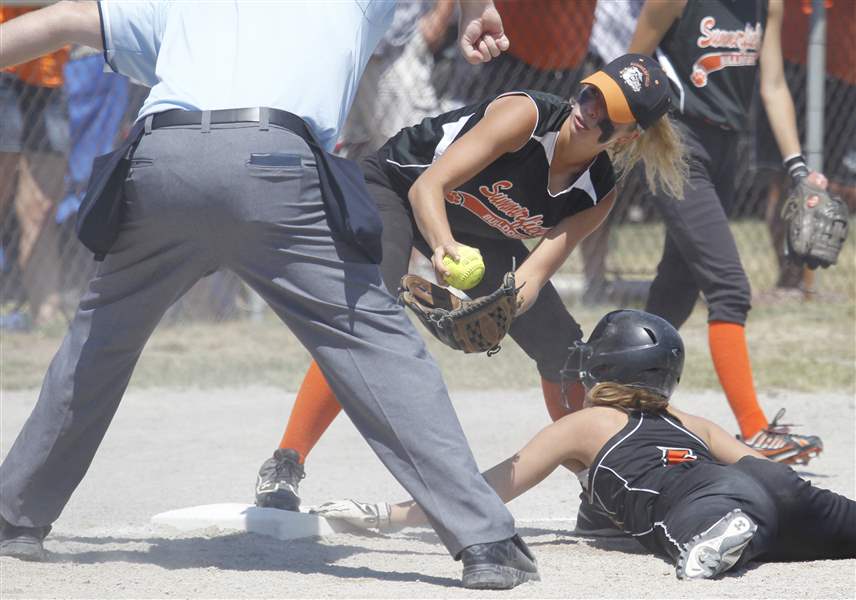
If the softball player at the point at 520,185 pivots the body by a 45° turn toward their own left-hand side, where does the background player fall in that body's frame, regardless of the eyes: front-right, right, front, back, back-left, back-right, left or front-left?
left

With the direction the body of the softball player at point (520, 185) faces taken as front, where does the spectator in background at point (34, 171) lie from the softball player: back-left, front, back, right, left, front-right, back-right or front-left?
back-right

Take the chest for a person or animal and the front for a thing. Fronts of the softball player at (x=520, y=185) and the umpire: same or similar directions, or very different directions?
very different directions

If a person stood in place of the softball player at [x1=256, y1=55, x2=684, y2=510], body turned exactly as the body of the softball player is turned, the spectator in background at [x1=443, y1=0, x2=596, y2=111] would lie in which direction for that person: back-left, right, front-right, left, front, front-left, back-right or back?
back

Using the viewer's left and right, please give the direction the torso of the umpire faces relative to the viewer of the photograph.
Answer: facing away from the viewer

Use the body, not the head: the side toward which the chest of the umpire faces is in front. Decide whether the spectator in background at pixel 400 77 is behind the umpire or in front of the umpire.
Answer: in front

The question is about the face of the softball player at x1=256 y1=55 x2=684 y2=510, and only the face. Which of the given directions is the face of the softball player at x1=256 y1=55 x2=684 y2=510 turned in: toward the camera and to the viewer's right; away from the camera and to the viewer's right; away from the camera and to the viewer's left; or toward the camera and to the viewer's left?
toward the camera and to the viewer's left

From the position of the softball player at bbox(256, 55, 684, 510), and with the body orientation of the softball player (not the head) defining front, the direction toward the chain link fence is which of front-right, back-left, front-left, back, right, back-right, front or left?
back

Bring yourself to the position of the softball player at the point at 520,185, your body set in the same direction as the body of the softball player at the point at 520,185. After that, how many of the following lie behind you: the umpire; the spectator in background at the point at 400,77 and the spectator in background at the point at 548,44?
2

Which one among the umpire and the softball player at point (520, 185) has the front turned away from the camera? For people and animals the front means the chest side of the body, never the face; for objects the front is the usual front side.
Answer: the umpire

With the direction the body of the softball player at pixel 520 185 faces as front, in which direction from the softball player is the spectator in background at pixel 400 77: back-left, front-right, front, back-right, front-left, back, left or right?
back

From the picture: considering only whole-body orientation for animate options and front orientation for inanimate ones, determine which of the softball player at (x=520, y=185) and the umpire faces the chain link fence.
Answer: the umpire
